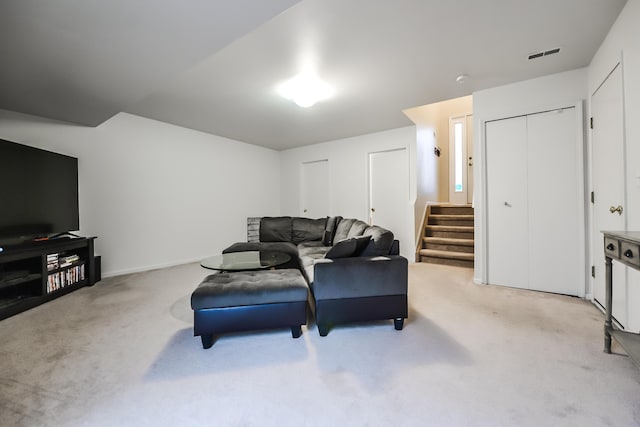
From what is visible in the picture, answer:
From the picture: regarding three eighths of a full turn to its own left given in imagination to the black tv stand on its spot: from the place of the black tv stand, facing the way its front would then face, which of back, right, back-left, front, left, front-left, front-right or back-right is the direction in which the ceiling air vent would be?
back-right

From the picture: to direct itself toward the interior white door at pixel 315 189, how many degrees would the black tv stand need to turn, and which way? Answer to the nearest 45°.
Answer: approximately 45° to its left

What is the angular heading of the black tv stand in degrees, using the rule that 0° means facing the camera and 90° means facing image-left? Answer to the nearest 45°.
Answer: approximately 315°

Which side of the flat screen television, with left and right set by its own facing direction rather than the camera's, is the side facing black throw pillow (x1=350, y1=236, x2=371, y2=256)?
front

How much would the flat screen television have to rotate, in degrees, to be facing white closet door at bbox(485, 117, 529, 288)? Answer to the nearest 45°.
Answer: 0° — it already faces it

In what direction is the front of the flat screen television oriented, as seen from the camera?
facing the viewer and to the right of the viewer

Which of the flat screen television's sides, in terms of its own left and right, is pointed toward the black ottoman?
front

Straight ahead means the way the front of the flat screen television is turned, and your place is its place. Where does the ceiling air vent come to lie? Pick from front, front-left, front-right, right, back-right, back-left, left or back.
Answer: front

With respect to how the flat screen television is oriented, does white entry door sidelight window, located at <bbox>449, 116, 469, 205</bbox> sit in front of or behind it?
in front

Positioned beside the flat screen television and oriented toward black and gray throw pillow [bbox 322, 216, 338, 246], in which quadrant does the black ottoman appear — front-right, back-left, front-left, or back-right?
front-right

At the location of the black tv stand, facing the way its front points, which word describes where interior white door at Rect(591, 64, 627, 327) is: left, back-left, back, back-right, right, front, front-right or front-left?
front

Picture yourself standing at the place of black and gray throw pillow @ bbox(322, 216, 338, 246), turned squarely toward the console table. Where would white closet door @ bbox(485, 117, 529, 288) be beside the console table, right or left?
left

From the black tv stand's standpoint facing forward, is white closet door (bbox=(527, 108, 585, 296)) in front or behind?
in front

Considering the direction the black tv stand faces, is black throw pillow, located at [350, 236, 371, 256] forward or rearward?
forward
